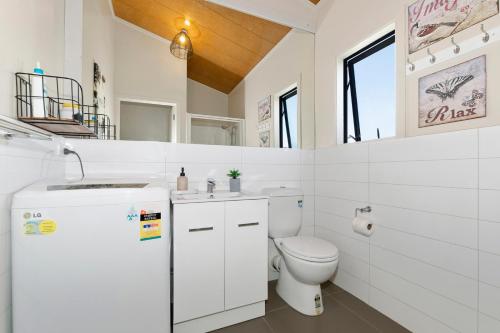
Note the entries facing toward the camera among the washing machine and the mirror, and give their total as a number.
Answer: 2

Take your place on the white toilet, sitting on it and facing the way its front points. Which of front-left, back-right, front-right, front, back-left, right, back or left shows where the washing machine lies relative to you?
right

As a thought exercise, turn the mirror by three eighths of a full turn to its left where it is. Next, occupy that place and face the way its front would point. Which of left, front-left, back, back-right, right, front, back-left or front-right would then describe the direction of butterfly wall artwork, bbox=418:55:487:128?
right

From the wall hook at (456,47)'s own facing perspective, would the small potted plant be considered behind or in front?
in front

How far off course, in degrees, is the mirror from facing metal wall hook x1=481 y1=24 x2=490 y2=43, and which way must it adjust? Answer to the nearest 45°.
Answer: approximately 45° to its left

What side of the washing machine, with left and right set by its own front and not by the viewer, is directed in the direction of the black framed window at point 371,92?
left

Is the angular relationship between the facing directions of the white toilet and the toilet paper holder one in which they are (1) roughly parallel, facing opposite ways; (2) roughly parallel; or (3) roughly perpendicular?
roughly perpendicular

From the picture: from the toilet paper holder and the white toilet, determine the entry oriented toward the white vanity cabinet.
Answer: the toilet paper holder

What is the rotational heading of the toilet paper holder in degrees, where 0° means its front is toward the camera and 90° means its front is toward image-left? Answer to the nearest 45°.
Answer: approximately 45°

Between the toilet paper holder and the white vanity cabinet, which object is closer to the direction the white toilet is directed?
the toilet paper holder

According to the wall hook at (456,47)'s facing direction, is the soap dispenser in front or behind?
in front
